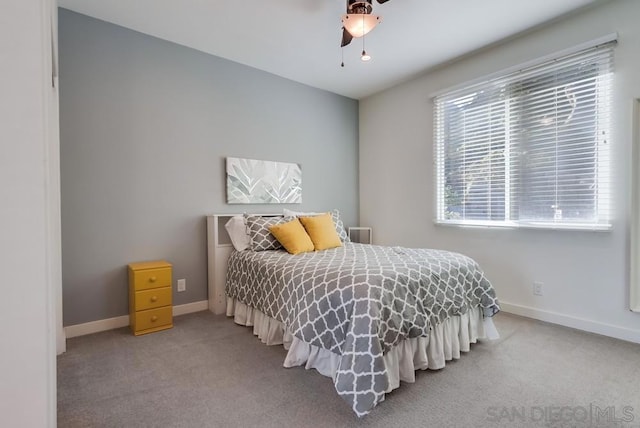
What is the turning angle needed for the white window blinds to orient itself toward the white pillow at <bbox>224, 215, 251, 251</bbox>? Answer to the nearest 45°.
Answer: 0° — it already faces it

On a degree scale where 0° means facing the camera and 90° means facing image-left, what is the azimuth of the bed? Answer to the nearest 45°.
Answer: approximately 315°

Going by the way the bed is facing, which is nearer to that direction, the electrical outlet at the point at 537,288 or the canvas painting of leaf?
the electrical outlet

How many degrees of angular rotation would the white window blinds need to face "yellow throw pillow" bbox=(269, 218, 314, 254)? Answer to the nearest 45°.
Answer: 0° — it already faces it

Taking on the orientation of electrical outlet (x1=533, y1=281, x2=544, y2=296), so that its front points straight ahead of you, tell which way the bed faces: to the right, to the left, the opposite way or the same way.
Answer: to the left

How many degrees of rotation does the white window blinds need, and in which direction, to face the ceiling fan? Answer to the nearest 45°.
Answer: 0° — it already faces it

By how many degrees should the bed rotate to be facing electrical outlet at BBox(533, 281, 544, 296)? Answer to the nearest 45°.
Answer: approximately 90° to its left
